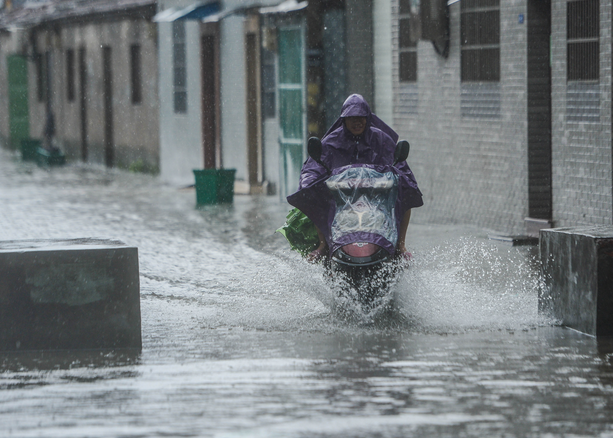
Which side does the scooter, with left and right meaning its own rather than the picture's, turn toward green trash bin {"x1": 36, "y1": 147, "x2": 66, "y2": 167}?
back

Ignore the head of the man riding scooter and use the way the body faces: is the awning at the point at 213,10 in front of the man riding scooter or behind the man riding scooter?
behind

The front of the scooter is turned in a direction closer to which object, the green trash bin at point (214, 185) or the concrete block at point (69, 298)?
the concrete block

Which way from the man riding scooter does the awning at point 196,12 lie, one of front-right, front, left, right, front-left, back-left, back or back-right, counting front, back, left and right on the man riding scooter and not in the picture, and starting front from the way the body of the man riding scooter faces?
back

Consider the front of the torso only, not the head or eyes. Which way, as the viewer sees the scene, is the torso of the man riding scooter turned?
toward the camera

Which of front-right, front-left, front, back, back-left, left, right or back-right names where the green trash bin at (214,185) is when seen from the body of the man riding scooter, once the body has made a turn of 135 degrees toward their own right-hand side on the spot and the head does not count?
front-right

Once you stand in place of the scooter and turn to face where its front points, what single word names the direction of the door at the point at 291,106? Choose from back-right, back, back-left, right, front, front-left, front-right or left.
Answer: back

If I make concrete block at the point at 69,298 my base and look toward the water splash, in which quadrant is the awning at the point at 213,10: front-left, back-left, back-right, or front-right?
front-left

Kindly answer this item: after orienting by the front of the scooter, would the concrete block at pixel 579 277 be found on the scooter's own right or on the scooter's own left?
on the scooter's own left

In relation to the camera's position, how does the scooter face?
facing the viewer

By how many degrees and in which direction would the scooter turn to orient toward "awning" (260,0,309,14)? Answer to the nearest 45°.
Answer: approximately 180°

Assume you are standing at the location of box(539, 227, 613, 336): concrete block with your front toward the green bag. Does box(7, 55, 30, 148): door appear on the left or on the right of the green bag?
right
